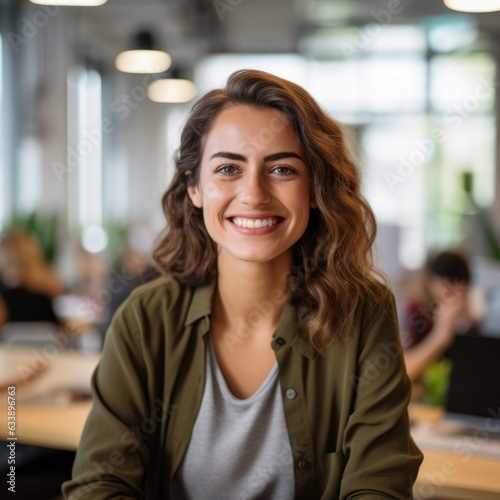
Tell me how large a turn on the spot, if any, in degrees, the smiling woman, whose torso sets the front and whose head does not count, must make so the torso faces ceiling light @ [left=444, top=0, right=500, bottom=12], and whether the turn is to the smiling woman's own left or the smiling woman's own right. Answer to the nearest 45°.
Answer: approximately 135° to the smiling woman's own left

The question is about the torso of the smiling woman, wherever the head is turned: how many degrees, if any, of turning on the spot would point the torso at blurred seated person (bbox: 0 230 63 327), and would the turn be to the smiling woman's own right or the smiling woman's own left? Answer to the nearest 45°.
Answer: approximately 135° to the smiling woman's own right

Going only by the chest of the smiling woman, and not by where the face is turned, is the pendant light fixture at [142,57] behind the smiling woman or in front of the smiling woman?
behind

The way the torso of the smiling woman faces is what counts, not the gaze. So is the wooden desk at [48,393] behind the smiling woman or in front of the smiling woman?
behind

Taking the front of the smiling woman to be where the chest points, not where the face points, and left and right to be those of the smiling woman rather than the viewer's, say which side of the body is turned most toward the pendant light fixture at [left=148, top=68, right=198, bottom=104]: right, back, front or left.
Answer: back

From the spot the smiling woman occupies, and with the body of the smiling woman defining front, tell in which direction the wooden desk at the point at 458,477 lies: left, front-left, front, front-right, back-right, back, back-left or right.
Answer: back-left

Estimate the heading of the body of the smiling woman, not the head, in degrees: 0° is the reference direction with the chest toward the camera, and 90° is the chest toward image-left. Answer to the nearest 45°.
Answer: approximately 0°
